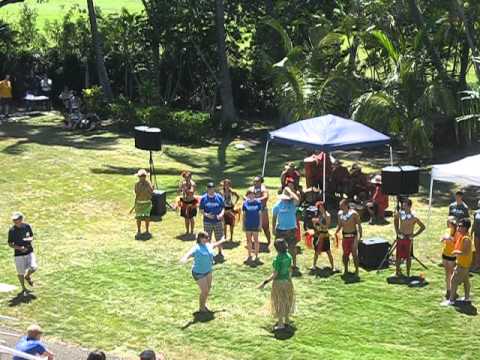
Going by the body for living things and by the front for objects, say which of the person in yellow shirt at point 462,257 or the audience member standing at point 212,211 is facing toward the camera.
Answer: the audience member standing

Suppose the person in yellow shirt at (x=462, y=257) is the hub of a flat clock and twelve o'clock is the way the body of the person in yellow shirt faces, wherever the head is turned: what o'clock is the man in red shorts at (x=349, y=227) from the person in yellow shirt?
The man in red shorts is roughly at 1 o'clock from the person in yellow shirt.

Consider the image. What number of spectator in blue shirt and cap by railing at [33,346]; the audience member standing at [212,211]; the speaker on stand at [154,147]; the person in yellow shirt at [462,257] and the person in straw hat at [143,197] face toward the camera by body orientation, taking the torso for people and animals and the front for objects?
3

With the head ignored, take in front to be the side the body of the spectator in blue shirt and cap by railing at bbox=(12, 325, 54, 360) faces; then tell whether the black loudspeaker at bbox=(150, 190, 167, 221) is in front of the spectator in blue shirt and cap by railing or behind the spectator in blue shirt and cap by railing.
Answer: in front

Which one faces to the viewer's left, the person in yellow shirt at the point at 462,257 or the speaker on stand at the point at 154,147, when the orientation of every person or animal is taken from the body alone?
the person in yellow shirt

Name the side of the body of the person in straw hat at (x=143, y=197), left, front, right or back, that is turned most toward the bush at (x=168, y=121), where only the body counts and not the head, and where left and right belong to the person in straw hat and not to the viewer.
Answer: back

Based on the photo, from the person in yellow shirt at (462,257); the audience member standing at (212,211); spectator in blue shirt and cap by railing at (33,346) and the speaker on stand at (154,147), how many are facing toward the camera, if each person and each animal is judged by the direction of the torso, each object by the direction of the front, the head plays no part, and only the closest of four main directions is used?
2

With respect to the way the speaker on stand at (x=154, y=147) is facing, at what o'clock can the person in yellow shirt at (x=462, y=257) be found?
The person in yellow shirt is roughly at 11 o'clock from the speaker on stand.

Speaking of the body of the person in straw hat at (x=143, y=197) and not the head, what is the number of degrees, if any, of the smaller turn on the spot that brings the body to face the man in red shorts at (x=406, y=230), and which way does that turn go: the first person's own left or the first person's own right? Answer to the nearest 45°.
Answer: approximately 45° to the first person's own left

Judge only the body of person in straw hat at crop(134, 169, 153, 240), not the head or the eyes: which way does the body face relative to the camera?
toward the camera

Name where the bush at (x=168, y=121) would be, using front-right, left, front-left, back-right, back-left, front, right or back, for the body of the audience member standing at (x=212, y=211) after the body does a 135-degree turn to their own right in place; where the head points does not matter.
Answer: front-right

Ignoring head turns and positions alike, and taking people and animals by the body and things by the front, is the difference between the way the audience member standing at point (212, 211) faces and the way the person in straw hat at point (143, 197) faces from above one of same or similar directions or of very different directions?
same or similar directions

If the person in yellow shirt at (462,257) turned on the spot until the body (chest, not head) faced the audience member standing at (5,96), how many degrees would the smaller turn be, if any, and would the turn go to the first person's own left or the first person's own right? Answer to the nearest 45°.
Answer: approximately 45° to the first person's own right

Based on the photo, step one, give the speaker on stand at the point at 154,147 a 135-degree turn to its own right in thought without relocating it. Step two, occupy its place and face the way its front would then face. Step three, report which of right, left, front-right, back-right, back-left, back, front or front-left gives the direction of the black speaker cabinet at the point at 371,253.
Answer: back

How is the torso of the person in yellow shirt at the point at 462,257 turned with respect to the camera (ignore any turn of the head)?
to the viewer's left

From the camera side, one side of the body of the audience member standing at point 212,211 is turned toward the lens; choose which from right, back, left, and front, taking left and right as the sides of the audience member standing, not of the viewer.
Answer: front

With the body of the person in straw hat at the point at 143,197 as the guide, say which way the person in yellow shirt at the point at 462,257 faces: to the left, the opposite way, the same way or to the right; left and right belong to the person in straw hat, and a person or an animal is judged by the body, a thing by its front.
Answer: to the right

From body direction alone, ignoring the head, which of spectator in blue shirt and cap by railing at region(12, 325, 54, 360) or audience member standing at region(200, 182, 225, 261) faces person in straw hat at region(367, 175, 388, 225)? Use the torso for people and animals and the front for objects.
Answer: the spectator in blue shirt and cap by railing
